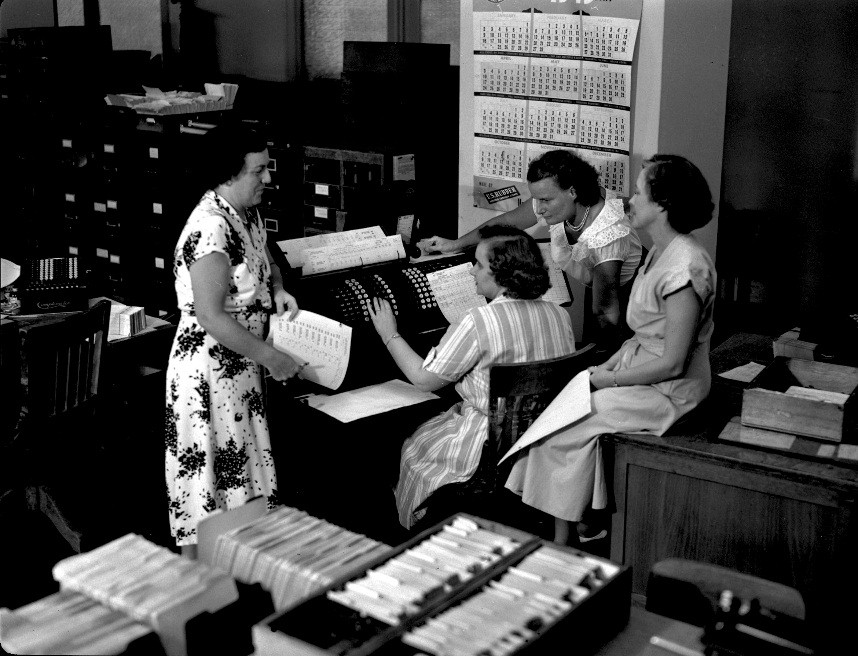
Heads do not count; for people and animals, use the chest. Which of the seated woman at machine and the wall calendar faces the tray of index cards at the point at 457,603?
the wall calendar

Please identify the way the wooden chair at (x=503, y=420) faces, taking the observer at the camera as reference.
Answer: facing away from the viewer and to the left of the viewer

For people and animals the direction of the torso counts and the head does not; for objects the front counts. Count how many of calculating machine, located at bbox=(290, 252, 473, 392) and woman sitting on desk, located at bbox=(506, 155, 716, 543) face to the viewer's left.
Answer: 1

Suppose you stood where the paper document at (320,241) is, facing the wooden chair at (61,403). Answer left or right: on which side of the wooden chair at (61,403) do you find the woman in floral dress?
left

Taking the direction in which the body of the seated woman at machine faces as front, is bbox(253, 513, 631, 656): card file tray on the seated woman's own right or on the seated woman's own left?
on the seated woman's own left

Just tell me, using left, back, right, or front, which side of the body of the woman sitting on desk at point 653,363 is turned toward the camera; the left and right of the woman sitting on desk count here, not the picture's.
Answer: left

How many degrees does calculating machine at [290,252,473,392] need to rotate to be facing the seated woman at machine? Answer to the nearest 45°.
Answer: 0° — it already faces them

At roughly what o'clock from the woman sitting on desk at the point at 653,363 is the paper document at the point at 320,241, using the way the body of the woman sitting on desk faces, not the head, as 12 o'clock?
The paper document is roughly at 1 o'clock from the woman sitting on desk.

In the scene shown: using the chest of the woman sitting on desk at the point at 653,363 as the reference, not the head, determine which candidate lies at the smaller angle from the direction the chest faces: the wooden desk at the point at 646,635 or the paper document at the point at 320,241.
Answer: the paper document

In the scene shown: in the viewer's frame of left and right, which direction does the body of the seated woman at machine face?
facing away from the viewer and to the left of the viewer
